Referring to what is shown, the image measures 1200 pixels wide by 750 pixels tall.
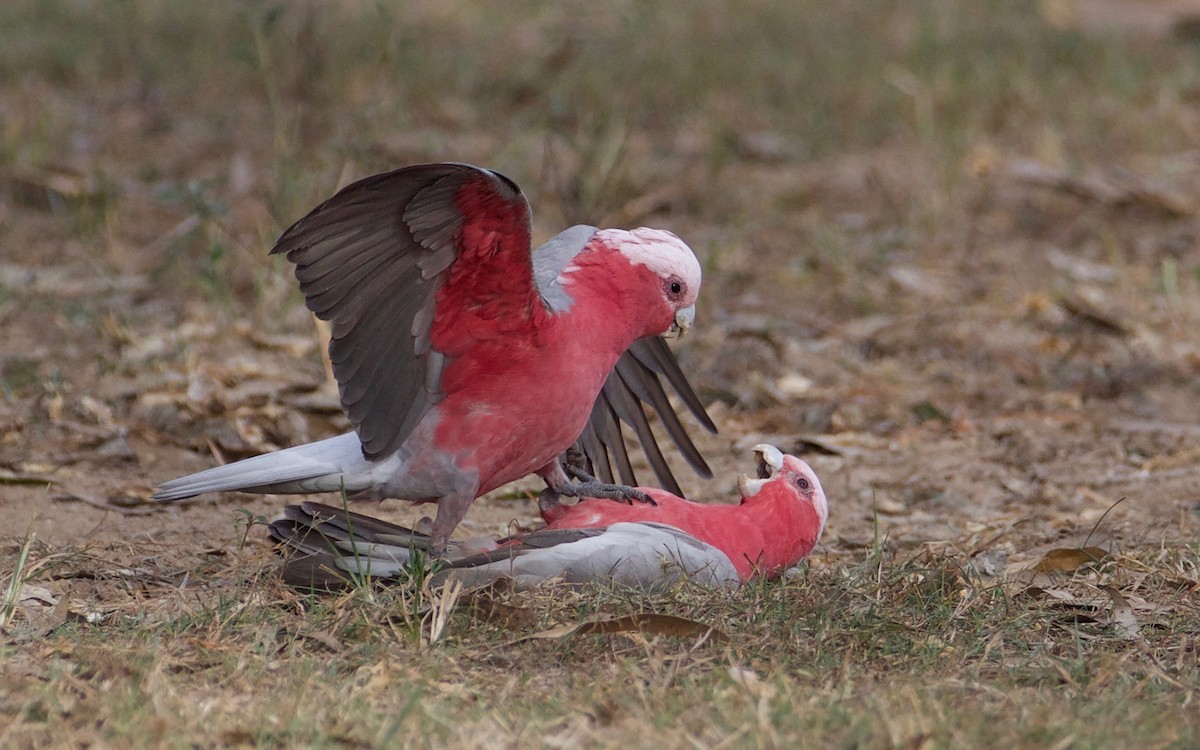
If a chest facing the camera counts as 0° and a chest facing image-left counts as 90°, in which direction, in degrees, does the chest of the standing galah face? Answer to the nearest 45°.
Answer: approximately 270°

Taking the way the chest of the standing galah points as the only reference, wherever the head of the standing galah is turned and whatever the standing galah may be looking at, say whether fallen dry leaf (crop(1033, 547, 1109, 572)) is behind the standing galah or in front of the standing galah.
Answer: in front

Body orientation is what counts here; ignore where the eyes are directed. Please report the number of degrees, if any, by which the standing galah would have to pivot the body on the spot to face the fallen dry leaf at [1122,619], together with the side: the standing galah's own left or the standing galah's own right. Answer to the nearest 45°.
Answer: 0° — it already faces it
